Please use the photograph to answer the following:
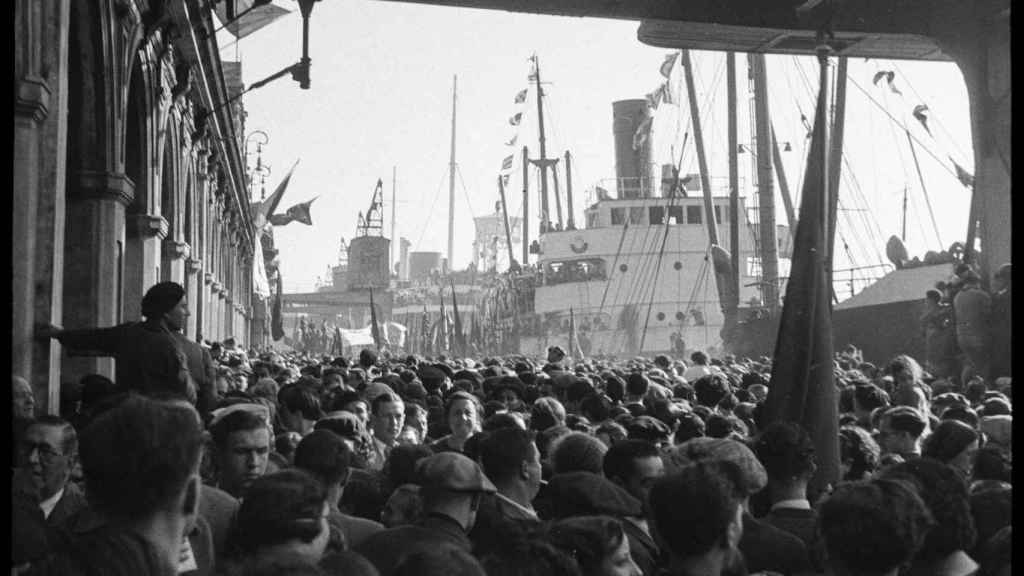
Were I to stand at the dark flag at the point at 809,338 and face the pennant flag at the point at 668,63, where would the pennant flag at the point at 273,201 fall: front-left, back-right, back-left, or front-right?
front-left

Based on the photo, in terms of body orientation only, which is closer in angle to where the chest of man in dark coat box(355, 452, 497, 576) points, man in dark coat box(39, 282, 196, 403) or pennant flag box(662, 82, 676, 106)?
the pennant flag

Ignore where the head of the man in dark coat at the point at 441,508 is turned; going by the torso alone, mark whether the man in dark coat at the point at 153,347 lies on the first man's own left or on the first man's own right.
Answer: on the first man's own left

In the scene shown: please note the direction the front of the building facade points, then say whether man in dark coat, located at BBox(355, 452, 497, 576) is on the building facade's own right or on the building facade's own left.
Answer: on the building facade's own right

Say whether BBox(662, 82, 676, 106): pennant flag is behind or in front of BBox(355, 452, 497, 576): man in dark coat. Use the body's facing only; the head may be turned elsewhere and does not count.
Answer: in front

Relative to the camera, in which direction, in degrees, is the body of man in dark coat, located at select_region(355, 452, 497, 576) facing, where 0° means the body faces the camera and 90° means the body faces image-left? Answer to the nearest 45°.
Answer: approximately 225°

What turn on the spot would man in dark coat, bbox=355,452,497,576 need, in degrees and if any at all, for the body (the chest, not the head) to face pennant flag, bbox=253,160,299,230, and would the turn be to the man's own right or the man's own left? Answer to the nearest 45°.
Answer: approximately 45° to the man's own left

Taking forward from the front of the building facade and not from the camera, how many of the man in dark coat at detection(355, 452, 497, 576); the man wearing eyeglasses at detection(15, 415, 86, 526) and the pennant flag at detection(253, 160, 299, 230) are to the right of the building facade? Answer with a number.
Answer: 2

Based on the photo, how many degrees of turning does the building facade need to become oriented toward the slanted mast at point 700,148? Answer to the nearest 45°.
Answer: approximately 45° to its left

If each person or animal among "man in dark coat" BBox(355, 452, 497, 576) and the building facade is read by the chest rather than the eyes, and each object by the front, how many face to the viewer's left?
0

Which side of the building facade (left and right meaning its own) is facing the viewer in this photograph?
right
